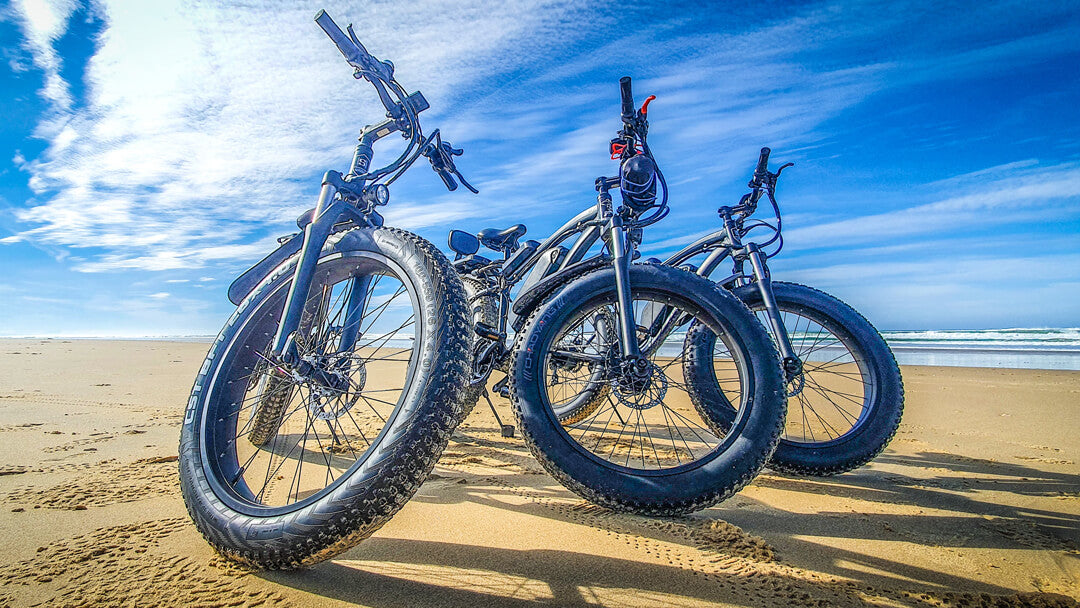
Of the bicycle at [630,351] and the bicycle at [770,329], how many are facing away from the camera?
0

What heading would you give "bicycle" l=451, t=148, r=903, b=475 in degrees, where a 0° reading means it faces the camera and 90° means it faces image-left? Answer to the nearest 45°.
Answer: approximately 315°

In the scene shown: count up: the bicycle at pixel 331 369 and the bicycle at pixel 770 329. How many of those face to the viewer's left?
0

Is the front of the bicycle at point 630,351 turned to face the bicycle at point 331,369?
no

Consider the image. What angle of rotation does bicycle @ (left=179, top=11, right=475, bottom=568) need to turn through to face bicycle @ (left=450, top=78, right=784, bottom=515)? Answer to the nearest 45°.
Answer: approximately 45° to its left

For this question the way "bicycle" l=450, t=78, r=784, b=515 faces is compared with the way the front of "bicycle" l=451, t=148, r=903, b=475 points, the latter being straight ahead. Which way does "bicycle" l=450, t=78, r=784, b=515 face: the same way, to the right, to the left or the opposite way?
the same way

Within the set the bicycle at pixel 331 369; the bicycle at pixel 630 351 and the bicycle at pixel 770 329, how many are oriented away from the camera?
0

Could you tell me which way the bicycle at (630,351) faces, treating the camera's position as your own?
facing the viewer and to the right of the viewer
